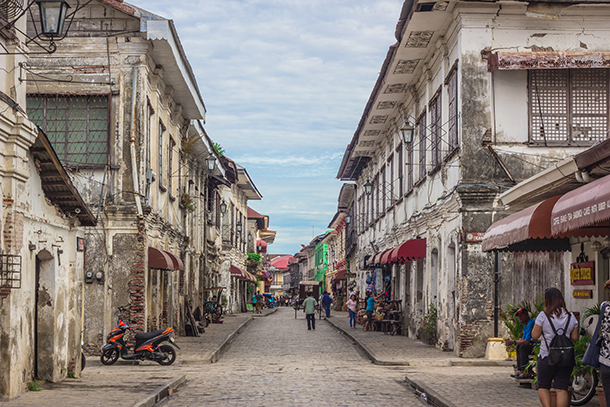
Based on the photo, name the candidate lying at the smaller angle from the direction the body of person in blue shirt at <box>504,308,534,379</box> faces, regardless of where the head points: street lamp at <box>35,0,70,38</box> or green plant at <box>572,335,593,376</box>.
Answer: the street lamp

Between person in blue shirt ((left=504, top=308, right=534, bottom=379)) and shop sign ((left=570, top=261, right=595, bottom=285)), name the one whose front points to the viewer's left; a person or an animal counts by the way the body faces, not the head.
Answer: the person in blue shirt

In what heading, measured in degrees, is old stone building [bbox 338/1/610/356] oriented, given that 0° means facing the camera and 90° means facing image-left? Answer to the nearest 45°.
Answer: approximately 90°

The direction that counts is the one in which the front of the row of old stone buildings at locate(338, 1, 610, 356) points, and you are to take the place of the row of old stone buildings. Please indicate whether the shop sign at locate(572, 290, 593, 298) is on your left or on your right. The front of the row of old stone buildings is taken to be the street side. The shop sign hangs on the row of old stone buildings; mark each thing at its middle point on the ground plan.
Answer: on your left

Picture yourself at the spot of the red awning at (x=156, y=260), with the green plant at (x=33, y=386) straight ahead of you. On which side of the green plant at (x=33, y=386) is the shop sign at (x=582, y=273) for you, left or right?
left

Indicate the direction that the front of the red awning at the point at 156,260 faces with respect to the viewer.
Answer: facing to the right of the viewer

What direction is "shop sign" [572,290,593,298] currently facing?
toward the camera

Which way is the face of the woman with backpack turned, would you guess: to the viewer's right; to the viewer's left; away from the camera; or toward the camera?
away from the camera

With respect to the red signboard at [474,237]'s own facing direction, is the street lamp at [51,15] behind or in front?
in front

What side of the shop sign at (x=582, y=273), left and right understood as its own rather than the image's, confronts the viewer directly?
front

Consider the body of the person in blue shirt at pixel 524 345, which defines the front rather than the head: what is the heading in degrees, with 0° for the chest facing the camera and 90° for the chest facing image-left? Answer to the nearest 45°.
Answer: approximately 90°

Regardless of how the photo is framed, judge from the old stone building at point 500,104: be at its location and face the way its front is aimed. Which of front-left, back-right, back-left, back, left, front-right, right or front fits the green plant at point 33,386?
front-left
